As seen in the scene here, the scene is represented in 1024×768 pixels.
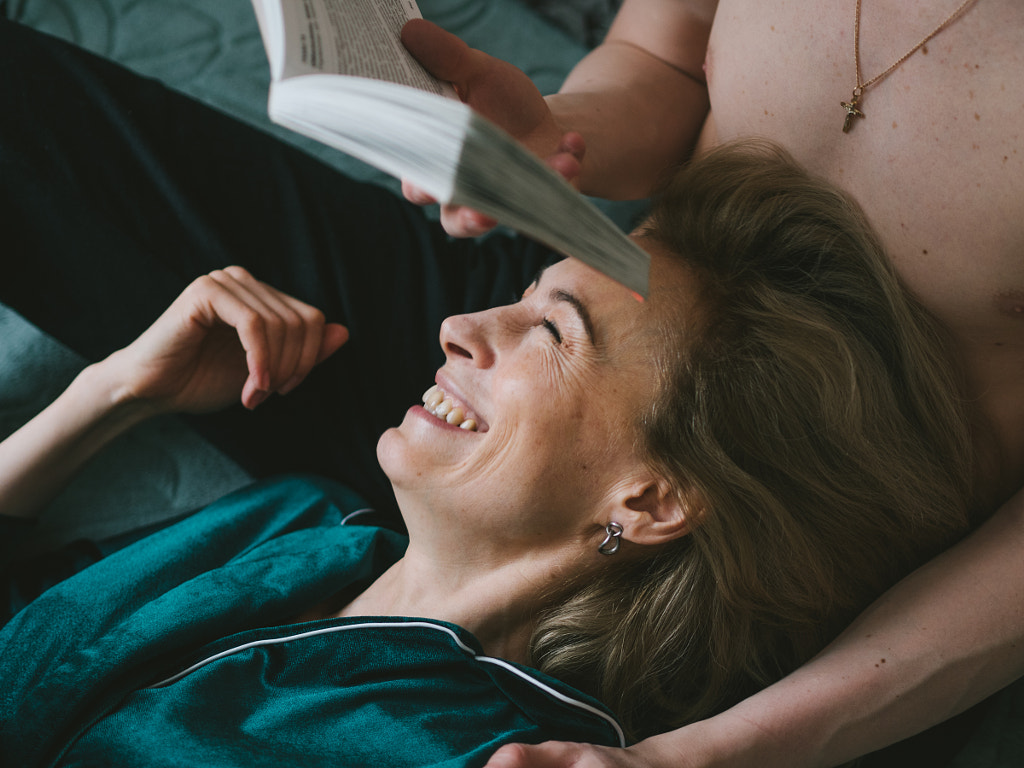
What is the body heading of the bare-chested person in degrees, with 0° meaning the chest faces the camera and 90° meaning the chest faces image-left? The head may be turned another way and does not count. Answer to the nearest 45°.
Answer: approximately 45°
